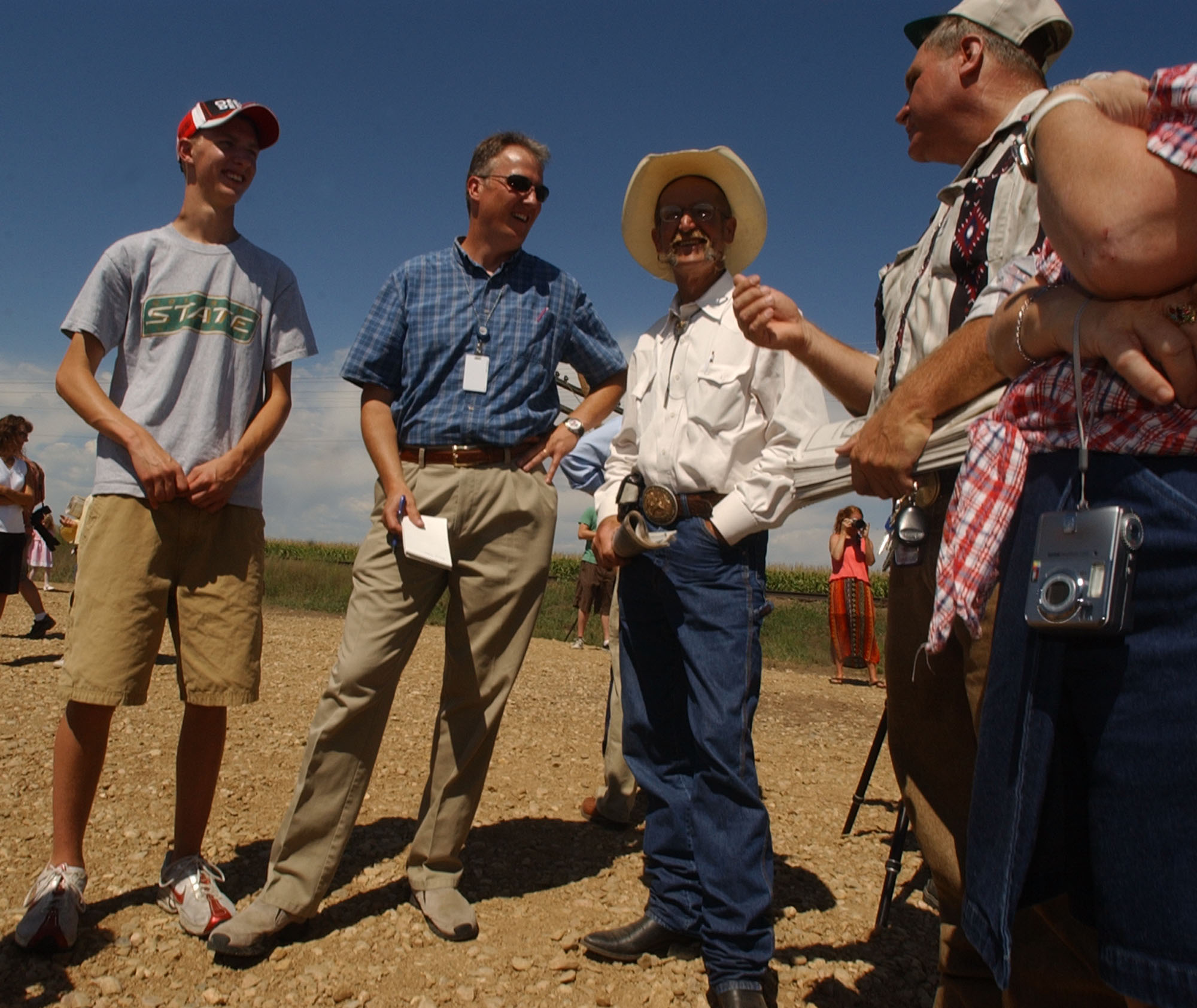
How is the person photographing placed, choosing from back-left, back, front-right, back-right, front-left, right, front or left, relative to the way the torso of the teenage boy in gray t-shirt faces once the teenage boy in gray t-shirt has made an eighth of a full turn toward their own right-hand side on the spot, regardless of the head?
back

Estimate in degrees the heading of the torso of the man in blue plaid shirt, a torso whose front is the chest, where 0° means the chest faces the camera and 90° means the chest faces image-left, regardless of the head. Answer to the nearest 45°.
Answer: approximately 0°

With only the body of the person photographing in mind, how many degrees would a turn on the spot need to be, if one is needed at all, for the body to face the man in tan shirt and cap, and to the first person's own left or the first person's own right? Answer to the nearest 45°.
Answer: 0° — they already face them

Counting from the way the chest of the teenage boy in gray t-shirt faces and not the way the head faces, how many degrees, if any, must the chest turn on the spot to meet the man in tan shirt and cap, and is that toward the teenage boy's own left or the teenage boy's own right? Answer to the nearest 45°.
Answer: approximately 45° to the teenage boy's own left

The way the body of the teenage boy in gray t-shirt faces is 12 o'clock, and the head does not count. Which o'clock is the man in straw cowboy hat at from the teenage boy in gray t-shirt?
The man in straw cowboy hat is roughly at 10 o'clock from the teenage boy in gray t-shirt.

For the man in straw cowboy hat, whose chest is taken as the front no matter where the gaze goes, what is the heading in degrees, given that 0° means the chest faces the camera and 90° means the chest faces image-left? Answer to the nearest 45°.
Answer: approximately 45°

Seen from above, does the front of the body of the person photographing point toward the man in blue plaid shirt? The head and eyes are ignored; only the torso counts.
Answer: yes

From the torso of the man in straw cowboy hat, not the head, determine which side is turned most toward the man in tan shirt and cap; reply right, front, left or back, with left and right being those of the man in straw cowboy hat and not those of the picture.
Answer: left

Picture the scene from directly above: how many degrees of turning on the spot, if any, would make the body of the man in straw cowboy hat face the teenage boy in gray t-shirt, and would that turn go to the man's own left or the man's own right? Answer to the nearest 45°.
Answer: approximately 45° to the man's own right

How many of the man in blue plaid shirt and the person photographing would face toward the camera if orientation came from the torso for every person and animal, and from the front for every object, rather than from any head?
2

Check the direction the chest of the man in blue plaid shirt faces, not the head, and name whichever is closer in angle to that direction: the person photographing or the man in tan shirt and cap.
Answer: the man in tan shirt and cap

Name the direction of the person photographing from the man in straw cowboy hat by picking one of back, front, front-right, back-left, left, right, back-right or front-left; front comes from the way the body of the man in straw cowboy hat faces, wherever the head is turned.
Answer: back-right
